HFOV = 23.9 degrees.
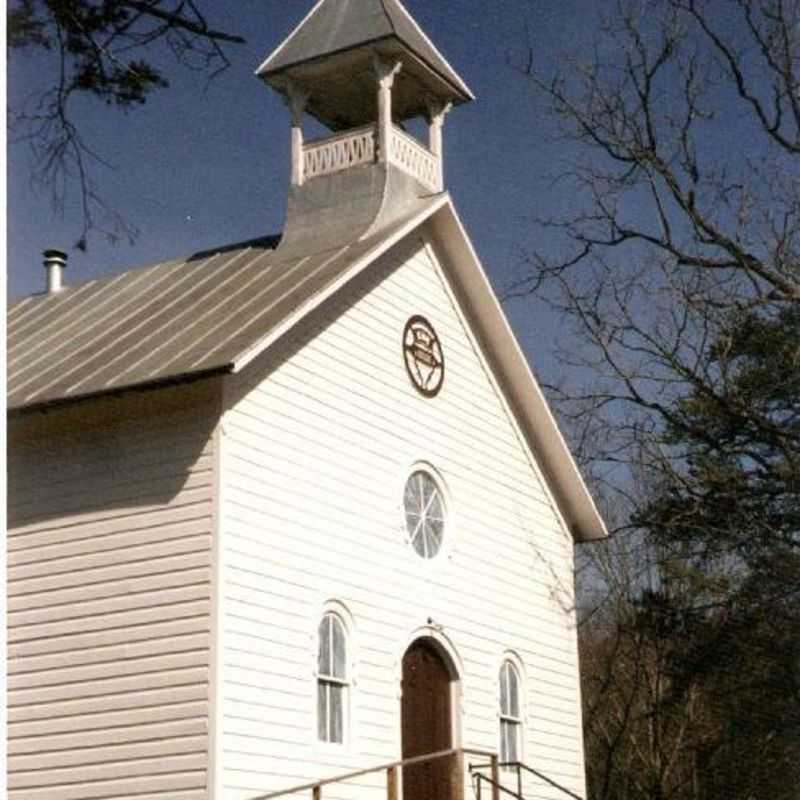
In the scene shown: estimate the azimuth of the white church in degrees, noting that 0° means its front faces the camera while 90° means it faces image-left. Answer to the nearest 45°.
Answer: approximately 315°
